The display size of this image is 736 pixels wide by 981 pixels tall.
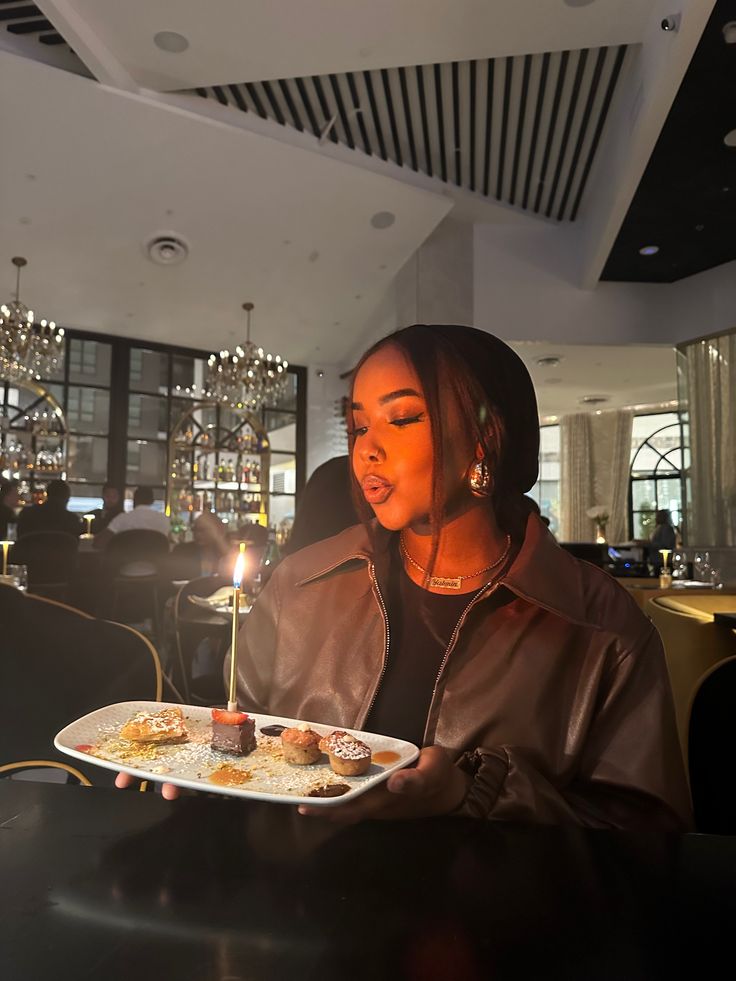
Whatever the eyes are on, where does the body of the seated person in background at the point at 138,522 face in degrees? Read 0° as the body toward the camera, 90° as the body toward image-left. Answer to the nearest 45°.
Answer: approximately 180°

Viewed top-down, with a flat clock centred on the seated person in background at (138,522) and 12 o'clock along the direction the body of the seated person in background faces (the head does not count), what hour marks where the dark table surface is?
The dark table surface is roughly at 6 o'clock from the seated person in background.

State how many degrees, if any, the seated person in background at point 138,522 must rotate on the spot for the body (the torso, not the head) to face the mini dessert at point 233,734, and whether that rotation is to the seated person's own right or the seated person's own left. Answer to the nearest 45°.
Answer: approximately 180°

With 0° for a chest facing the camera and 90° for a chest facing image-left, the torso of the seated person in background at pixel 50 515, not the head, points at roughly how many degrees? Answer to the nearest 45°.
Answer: approximately 180°

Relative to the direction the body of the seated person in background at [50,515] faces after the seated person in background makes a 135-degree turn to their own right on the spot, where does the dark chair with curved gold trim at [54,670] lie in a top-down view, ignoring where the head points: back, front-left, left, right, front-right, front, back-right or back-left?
front-right

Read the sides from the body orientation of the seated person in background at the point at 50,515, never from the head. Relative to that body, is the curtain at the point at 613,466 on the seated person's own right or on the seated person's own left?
on the seated person's own right

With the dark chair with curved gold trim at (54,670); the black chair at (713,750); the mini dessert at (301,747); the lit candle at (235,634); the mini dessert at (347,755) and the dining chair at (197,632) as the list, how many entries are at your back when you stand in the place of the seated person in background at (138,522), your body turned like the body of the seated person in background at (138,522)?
6

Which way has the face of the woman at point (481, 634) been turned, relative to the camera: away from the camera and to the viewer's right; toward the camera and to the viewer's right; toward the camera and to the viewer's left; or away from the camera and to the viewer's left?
toward the camera and to the viewer's left
